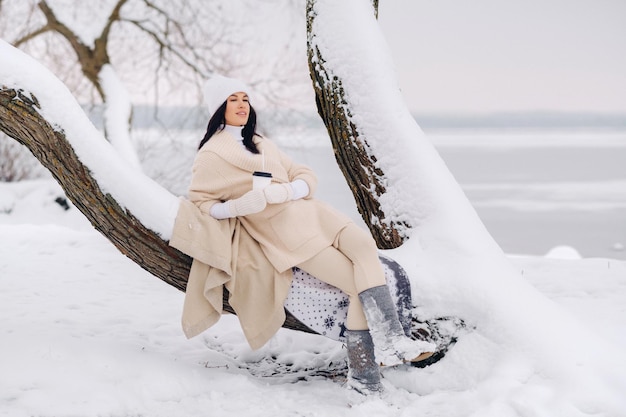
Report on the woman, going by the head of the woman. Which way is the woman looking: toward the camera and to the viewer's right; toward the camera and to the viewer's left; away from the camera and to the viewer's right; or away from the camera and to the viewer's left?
toward the camera and to the viewer's right

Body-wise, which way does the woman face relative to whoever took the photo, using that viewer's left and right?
facing the viewer and to the right of the viewer

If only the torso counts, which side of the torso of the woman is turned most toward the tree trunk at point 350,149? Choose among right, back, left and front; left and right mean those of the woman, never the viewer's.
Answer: left
